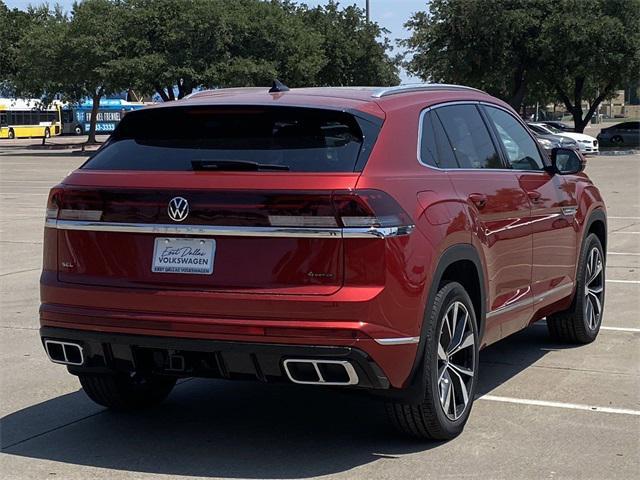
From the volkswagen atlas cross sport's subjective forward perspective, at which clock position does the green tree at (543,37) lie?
The green tree is roughly at 11 o'clock from the volkswagen atlas cross sport.

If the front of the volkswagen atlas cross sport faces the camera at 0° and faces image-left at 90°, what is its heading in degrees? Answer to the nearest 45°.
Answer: approximately 225°

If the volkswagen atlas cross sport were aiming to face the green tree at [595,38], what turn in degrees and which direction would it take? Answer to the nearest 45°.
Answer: approximately 45° to its left
